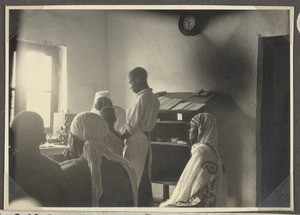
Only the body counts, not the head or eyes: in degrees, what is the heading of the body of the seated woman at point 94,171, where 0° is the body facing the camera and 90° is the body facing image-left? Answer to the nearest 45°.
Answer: approximately 180°

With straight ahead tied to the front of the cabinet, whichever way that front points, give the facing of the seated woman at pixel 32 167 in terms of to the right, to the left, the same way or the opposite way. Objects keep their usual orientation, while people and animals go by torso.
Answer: the opposite way

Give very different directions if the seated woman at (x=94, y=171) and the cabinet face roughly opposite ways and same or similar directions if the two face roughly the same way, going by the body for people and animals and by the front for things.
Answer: very different directions

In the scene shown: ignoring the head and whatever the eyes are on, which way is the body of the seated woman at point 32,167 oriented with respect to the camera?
away from the camera

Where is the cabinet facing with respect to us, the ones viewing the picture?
facing the viewer
